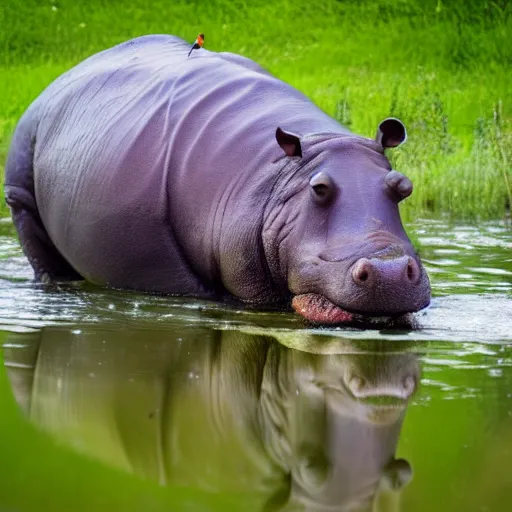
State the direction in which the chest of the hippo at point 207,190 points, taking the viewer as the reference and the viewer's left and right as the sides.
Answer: facing the viewer and to the right of the viewer
